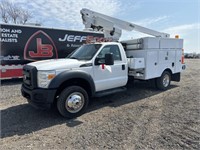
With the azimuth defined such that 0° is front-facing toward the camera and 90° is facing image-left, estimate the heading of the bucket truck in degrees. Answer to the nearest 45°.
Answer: approximately 45°
